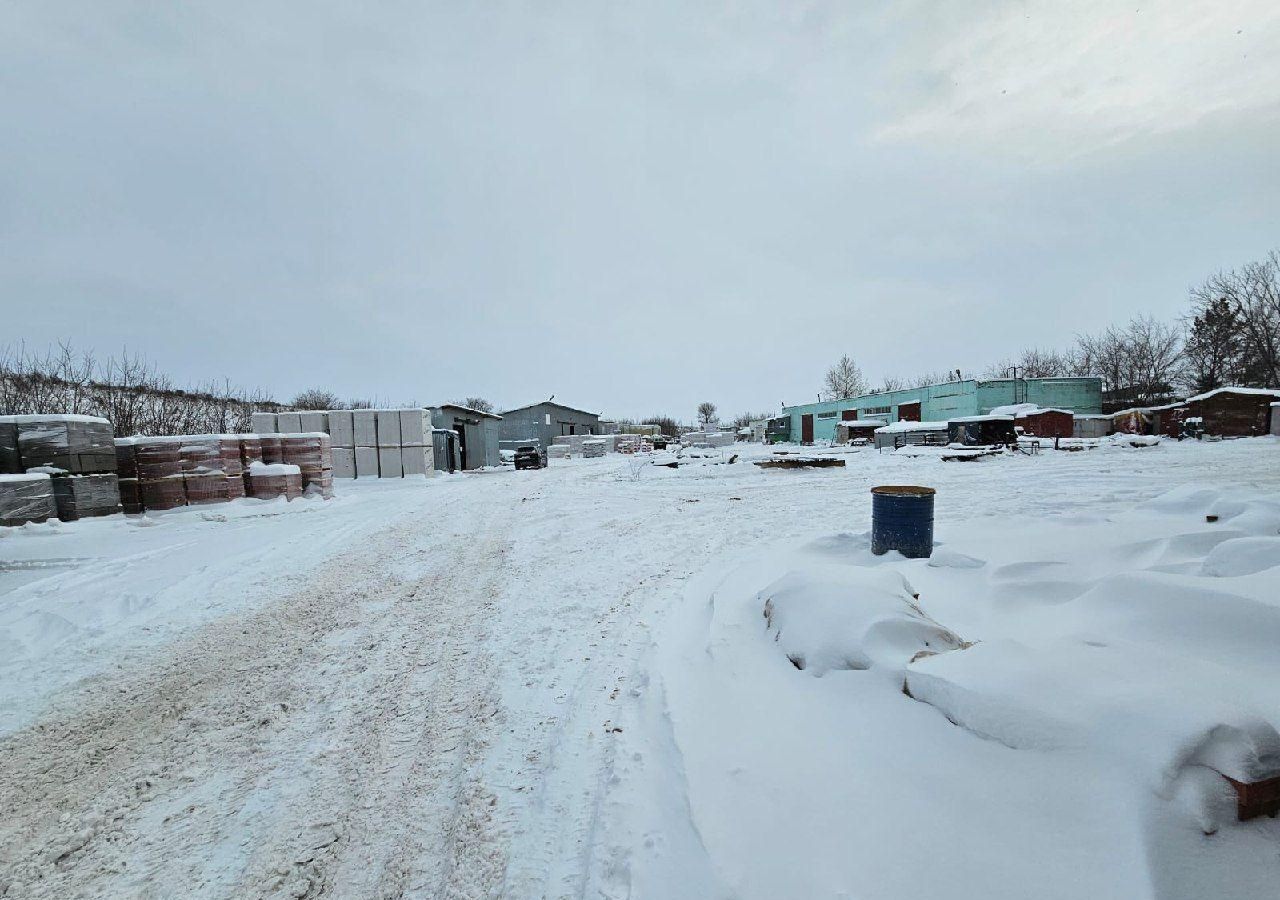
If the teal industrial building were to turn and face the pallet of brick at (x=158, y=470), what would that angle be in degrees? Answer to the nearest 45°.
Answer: approximately 45° to its left

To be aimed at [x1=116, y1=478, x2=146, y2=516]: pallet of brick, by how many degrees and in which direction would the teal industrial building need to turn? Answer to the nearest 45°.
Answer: approximately 45° to its left

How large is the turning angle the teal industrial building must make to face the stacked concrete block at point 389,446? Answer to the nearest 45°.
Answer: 0° — it already faces it

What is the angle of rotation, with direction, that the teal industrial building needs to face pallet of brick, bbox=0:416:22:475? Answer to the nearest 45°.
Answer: approximately 45° to its left

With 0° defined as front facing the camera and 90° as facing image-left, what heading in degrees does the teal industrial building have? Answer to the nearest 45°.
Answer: approximately 45°

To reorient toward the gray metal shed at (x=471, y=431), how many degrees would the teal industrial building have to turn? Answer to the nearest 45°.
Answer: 0° — it already faces it

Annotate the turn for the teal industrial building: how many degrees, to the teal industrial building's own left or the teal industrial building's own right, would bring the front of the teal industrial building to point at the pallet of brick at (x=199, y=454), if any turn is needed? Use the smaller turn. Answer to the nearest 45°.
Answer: approximately 45° to the teal industrial building's own left

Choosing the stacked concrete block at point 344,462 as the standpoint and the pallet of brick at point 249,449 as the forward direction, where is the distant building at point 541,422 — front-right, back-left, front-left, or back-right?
back-left
